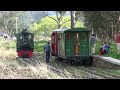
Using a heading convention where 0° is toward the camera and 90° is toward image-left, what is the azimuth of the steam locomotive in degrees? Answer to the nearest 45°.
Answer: approximately 0°
